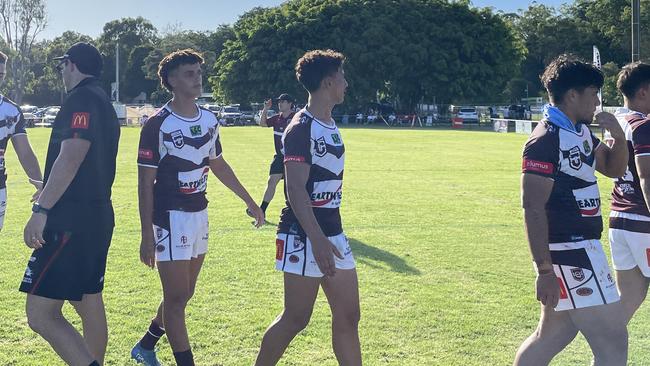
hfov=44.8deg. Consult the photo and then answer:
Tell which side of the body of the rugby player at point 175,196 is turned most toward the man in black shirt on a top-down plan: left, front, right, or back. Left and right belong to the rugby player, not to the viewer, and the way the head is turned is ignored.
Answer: right

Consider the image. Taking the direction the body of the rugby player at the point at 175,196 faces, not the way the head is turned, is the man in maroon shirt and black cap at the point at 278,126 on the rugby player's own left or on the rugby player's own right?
on the rugby player's own left

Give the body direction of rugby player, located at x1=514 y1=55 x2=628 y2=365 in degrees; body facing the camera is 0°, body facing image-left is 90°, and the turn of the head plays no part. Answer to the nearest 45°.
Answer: approximately 315°

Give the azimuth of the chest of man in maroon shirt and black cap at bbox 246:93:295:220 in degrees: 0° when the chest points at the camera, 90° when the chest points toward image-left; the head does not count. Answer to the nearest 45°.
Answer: approximately 45°
